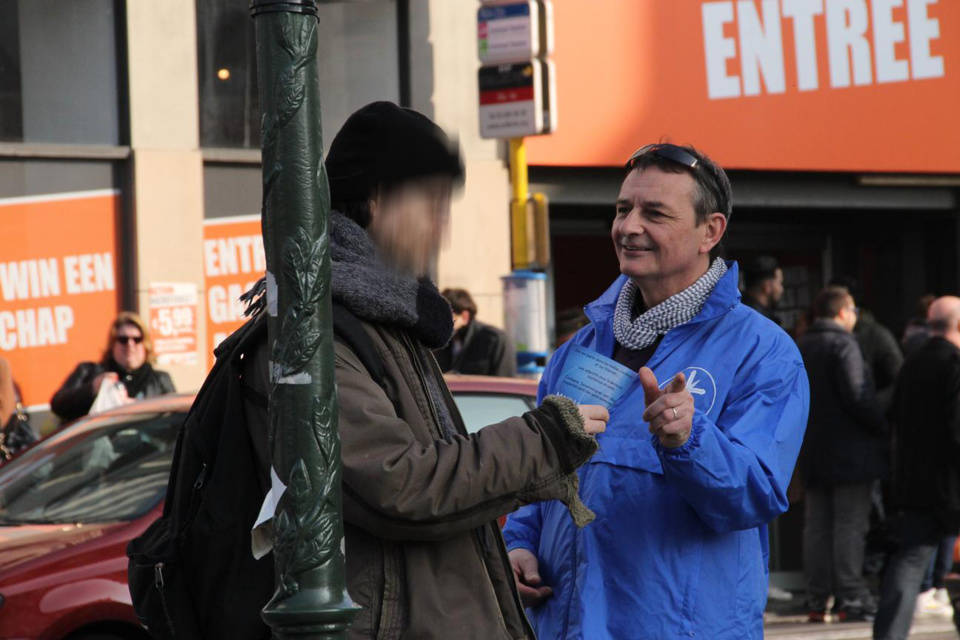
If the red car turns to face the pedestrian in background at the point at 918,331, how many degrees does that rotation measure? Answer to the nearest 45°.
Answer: approximately 180°

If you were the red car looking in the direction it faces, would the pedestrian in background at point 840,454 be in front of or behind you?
behind

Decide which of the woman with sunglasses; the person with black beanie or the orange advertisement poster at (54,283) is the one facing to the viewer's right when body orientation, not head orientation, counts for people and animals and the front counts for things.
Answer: the person with black beanie

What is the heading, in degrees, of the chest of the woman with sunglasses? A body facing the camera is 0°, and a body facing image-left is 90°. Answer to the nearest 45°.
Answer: approximately 0°

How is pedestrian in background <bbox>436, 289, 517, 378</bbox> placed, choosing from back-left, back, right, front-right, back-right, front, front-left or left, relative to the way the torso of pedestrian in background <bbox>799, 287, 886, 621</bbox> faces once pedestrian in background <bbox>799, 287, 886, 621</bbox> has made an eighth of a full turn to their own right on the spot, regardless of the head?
back

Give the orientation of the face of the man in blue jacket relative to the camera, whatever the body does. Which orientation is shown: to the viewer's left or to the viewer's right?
to the viewer's left

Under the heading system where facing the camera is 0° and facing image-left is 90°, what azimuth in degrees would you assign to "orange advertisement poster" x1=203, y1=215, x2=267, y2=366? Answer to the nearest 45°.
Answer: approximately 0°

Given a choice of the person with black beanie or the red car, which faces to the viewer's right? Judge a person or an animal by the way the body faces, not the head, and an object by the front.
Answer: the person with black beanie

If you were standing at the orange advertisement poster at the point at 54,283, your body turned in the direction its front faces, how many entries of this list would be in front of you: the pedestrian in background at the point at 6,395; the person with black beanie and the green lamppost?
3

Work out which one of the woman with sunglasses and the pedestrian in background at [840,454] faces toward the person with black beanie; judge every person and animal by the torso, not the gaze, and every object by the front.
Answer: the woman with sunglasses
